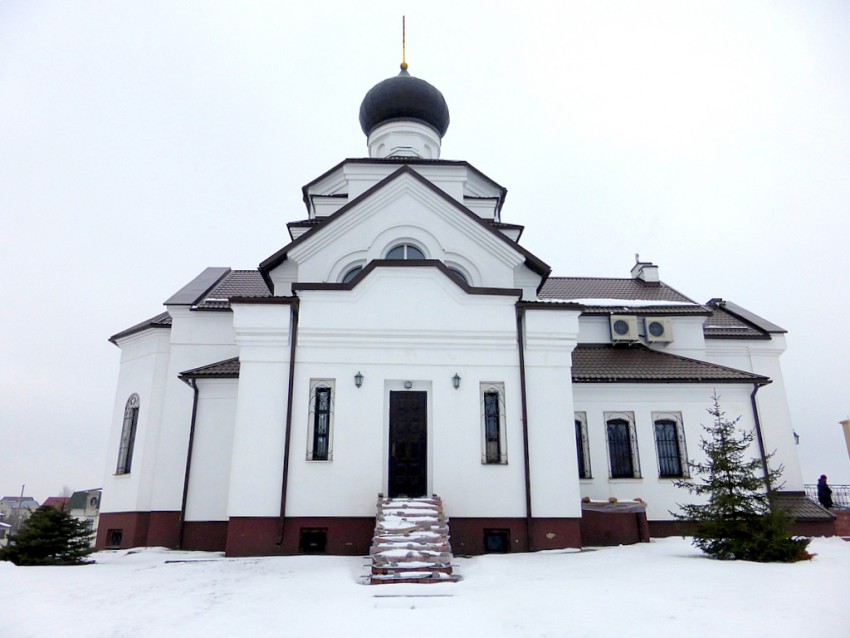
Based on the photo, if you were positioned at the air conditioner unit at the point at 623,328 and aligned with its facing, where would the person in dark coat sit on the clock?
The person in dark coat is roughly at 8 o'clock from the air conditioner unit.

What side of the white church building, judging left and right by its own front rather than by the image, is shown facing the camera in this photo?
front

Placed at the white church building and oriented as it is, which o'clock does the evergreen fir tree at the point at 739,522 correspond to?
The evergreen fir tree is roughly at 10 o'clock from the white church building.

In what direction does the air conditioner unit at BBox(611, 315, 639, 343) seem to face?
toward the camera

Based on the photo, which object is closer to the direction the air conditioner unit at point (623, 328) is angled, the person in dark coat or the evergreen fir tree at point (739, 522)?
the evergreen fir tree

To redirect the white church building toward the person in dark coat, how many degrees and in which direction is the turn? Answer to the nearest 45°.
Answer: approximately 135° to its left

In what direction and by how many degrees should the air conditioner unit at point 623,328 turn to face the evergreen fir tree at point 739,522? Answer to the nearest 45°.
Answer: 0° — it already faces it

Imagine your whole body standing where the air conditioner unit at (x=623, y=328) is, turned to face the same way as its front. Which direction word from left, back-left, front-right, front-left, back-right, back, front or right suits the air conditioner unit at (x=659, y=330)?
back-left

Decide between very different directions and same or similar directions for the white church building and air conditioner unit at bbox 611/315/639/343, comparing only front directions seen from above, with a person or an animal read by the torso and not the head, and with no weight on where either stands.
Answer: same or similar directions

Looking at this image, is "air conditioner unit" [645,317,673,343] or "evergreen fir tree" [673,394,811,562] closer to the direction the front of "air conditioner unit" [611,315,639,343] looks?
the evergreen fir tree

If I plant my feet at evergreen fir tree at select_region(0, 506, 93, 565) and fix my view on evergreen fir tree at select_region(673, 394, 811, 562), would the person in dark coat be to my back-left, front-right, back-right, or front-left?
front-left

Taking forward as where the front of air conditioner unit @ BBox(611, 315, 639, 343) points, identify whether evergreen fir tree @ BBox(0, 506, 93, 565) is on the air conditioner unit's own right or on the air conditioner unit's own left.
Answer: on the air conditioner unit's own right

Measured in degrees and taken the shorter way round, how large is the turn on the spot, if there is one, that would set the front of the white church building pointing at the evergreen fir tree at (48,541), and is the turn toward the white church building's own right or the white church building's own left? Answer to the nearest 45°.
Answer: approximately 90° to the white church building's own right

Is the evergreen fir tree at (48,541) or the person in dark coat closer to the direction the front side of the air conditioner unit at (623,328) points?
the evergreen fir tree
